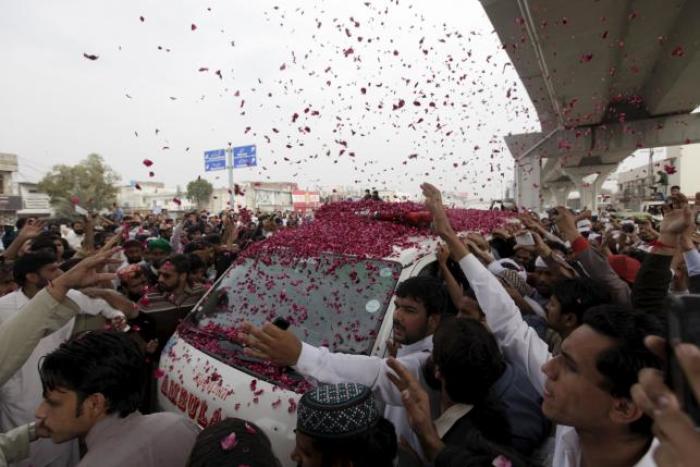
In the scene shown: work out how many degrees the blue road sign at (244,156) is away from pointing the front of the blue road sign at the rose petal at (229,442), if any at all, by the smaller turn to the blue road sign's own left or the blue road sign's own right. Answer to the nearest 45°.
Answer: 0° — it already faces it

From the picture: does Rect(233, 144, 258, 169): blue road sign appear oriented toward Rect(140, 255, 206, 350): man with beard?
yes

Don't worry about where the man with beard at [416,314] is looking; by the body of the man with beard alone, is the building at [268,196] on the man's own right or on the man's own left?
on the man's own right

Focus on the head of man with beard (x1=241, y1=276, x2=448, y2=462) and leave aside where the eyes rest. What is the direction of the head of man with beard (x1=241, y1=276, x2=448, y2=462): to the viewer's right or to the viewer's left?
to the viewer's left

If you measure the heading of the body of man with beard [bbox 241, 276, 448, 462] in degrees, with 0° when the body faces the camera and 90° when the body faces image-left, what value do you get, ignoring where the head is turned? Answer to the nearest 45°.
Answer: approximately 45°

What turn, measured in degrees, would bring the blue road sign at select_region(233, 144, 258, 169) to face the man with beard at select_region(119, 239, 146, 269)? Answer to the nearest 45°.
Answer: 0° — it already faces them

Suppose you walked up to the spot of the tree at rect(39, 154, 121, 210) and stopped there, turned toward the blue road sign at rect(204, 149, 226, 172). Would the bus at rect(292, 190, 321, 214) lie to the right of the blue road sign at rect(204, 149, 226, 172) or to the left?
left

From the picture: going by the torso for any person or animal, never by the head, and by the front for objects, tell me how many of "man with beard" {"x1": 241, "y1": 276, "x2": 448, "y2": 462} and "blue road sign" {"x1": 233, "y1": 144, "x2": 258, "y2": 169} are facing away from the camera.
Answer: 0

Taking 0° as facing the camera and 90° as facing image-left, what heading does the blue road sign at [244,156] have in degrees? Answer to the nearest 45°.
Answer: approximately 0°

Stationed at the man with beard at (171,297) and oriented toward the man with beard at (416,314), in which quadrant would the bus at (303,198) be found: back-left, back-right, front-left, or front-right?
back-left

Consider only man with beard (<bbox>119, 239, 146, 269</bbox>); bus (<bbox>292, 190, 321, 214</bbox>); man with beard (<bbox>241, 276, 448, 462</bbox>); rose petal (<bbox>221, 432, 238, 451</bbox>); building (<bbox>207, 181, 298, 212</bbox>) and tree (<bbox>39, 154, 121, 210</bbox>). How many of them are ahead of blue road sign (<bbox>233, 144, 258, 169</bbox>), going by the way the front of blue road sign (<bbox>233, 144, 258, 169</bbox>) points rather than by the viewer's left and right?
3

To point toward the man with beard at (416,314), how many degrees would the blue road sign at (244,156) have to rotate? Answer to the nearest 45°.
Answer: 0° — it already faces them

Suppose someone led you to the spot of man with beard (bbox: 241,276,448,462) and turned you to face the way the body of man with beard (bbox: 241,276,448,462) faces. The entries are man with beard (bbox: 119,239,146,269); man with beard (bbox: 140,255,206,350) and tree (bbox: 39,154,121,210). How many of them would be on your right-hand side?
3
